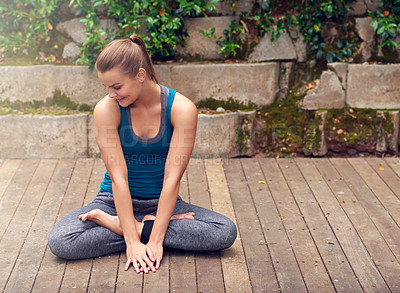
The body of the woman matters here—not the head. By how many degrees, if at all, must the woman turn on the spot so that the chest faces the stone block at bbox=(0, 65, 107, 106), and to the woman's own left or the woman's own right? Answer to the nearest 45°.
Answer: approximately 180°

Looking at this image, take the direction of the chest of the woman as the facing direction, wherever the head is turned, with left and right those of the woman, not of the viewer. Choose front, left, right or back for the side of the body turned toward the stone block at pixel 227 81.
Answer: back

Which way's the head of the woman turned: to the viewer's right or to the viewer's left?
to the viewer's left

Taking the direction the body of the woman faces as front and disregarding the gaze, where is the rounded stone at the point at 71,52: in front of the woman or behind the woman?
behind

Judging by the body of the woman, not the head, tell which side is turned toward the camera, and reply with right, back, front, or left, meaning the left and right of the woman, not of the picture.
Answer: front
